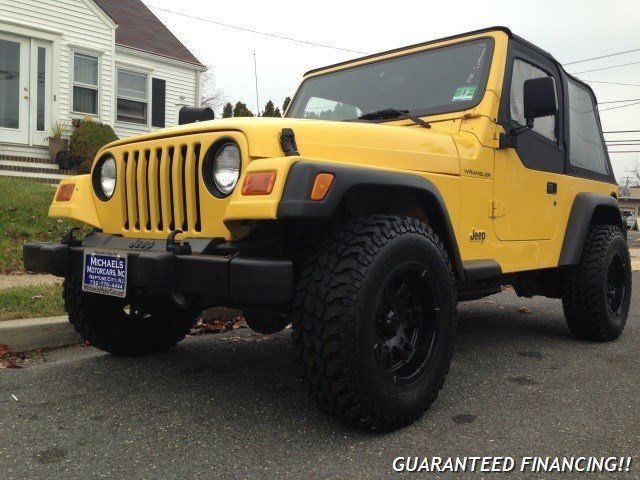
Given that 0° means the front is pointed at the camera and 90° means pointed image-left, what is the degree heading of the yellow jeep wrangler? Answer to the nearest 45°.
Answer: approximately 45°

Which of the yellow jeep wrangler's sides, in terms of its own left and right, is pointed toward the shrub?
right

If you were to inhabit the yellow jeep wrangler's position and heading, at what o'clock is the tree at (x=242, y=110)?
The tree is roughly at 4 o'clock from the yellow jeep wrangler.

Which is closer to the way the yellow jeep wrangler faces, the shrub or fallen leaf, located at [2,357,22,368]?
the fallen leaf

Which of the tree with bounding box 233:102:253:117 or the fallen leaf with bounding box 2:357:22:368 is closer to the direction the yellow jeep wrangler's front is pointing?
the fallen leaf

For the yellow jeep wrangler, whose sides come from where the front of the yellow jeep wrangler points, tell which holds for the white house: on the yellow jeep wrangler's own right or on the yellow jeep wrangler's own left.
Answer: on the yellow jeep wrangler's own right
